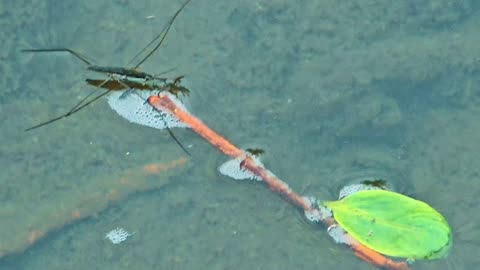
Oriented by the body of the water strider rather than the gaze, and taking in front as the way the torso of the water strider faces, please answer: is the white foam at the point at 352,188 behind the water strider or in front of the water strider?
in front

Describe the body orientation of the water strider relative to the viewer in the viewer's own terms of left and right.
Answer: facing to the right of the viewer

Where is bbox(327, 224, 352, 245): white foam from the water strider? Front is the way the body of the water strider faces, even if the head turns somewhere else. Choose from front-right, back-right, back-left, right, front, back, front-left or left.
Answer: front-right

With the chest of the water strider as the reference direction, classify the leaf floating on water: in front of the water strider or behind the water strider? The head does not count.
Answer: in front

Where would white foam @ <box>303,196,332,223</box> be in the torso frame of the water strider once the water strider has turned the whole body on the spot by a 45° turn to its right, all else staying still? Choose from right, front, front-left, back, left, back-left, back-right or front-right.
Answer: front

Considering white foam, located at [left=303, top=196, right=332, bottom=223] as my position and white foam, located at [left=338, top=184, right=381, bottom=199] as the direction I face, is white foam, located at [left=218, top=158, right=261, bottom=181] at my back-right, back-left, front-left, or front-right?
back-left

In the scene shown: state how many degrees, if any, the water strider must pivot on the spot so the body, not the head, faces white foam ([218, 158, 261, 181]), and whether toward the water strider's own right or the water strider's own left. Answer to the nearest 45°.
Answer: approximately 45° to the water strider's own right
